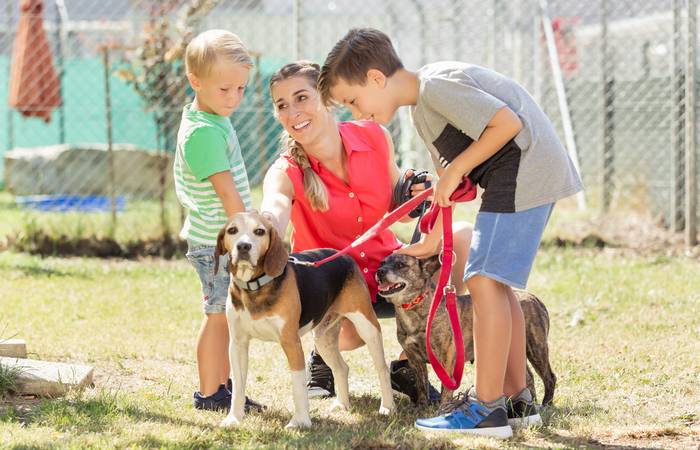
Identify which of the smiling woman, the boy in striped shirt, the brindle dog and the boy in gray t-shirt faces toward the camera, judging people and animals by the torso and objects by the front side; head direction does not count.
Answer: the smiling woman

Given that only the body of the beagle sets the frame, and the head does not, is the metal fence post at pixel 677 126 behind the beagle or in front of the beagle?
behind

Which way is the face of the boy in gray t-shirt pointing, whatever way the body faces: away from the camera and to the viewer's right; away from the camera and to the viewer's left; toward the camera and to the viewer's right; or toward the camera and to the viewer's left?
toward the camera and to the viewer's left

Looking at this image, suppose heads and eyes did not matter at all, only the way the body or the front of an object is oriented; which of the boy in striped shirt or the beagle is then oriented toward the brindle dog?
the boy in striped shirt

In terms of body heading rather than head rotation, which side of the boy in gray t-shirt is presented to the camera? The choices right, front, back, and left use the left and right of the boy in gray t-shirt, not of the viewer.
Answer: left

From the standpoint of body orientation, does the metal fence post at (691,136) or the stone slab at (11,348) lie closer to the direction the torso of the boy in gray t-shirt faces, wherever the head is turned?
the stone slab

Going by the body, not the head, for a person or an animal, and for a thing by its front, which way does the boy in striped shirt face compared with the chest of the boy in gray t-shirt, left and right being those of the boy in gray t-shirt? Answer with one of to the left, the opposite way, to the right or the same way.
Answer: the opposite way

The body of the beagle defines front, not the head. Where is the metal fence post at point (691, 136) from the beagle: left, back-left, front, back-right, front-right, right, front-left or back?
back

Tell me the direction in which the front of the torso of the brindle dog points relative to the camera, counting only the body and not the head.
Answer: to the viewer's left

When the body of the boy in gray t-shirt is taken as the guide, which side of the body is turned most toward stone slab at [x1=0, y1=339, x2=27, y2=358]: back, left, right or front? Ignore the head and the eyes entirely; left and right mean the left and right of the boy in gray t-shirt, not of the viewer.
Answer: front

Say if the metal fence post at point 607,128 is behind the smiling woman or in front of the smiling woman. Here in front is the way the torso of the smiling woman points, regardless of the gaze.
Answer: behind

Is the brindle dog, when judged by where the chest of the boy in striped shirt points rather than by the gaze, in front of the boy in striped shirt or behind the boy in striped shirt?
in front

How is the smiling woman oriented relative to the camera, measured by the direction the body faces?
toward the camera
